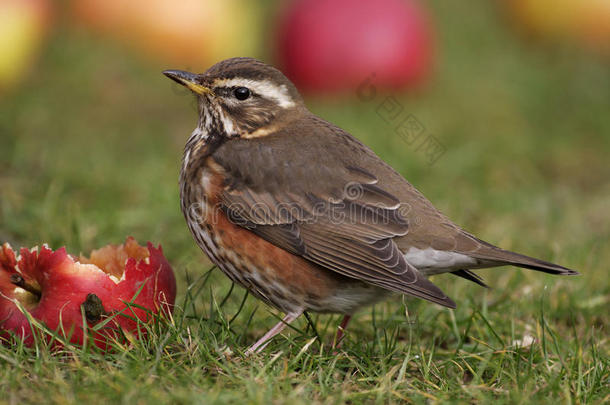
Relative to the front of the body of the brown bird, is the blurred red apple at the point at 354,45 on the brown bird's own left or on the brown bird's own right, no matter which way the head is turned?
on the brown bird's own right

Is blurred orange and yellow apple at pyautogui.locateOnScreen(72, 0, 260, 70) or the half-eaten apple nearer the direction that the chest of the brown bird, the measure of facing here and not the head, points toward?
the half-eaten apple

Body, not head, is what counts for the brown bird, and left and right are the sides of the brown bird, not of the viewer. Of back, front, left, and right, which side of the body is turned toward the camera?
left

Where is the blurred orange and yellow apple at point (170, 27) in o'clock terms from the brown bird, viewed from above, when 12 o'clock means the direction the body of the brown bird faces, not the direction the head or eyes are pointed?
The blurred orange and yellow apple is roughly at 2 o'clock from the brown bird.

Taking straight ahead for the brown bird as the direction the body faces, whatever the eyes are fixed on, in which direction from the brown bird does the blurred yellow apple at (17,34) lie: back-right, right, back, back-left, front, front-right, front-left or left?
front-right

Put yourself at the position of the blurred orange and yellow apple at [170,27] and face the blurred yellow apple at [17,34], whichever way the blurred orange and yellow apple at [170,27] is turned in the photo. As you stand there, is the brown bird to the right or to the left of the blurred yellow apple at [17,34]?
left

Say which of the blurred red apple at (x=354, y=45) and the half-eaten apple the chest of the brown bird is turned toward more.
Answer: the half-eaten apple
